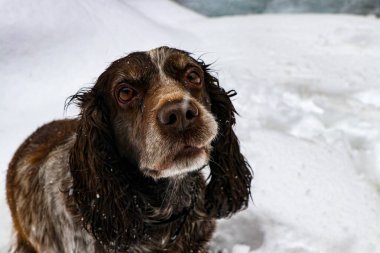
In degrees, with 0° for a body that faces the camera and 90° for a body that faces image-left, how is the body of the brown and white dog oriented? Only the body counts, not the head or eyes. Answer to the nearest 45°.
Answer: approximately 315°
